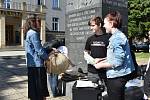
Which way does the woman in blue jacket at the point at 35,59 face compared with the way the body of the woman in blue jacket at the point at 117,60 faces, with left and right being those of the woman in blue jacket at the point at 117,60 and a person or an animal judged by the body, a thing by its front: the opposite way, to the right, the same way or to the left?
the opposite way

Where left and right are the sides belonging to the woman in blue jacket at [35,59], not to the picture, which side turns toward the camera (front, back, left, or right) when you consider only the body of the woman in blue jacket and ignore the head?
right

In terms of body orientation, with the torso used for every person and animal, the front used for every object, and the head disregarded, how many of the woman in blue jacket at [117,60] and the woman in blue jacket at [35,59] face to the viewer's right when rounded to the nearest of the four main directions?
1

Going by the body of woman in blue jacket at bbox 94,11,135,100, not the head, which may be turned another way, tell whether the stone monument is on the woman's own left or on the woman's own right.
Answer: on the woman's own right

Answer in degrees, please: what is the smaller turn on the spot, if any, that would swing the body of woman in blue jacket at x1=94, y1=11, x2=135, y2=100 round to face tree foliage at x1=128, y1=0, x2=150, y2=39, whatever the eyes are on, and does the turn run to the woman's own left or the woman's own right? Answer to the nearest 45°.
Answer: approximately 90° to the woman's own right

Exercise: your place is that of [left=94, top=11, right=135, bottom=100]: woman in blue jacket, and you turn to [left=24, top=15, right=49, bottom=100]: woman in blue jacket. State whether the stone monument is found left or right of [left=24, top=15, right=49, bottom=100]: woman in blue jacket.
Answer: right

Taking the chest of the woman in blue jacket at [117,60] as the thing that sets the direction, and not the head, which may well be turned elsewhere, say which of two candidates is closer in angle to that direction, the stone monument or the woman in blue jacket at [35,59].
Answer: the woman in blue jacket

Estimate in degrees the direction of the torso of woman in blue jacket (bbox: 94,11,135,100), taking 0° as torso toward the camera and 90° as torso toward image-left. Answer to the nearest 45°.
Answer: approximately 90°

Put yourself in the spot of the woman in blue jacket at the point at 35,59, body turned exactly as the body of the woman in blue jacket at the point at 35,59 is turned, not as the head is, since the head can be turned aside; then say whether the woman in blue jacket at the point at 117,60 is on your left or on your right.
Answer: on your right
